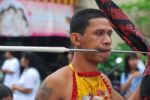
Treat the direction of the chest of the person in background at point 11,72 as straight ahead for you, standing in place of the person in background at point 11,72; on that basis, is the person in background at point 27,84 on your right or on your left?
on your left

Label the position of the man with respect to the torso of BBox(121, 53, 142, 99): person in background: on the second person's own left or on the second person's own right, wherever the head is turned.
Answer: on the second person's own right

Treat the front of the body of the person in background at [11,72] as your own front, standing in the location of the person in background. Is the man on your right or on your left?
on your left

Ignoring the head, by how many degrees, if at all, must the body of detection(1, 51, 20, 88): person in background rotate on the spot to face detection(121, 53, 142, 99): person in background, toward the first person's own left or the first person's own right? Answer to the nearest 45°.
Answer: approximately 90° to the first person's own left
